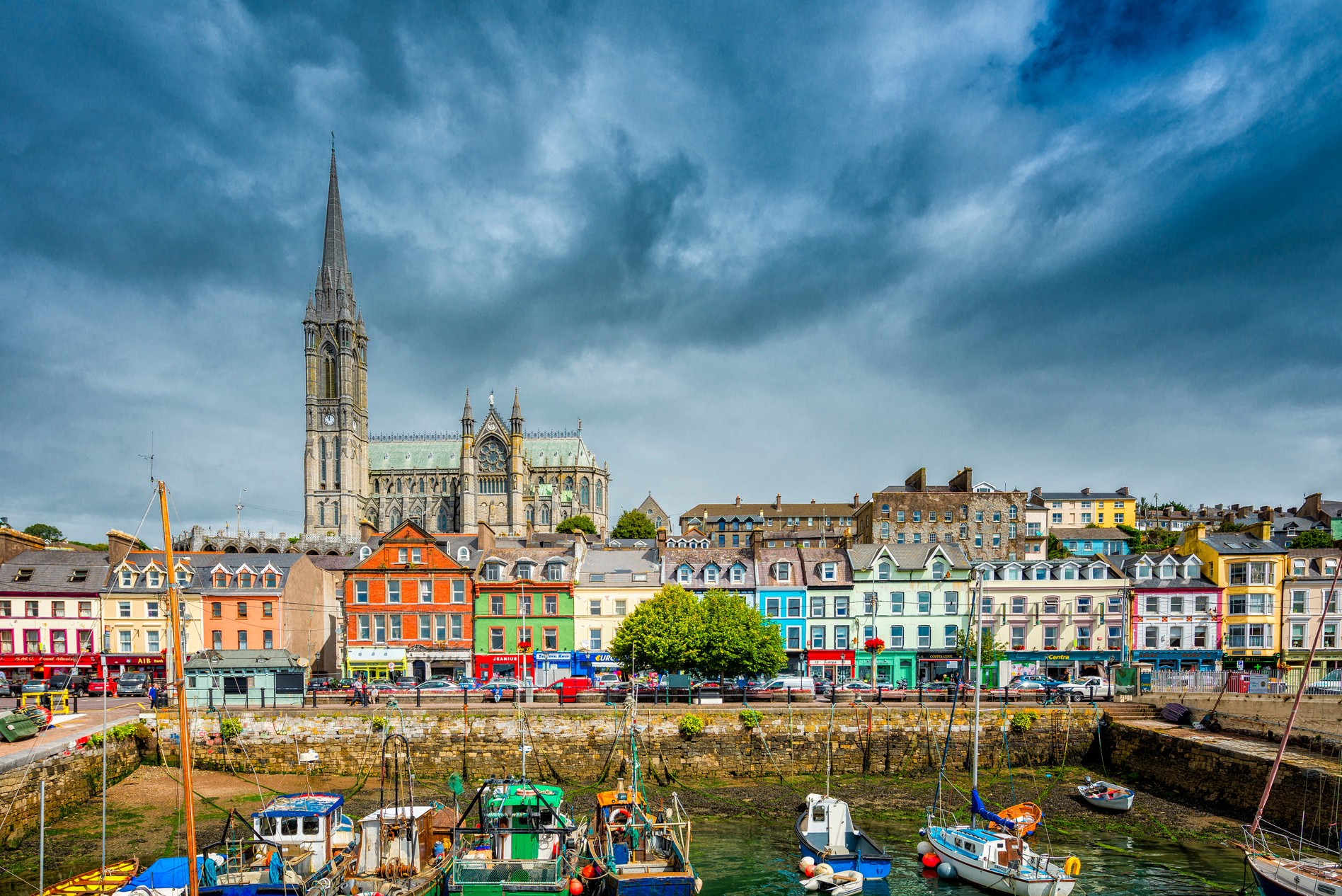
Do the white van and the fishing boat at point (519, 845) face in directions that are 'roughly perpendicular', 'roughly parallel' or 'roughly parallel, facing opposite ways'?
roughly perpendicular

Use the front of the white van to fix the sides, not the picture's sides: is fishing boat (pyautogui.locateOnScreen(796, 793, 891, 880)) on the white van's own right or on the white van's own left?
on the white van's own left

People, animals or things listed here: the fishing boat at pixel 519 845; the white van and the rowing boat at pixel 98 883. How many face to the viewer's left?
1

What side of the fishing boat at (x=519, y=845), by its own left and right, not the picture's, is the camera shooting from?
back

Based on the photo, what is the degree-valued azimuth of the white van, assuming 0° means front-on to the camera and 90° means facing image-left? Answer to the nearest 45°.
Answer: approximately 90°

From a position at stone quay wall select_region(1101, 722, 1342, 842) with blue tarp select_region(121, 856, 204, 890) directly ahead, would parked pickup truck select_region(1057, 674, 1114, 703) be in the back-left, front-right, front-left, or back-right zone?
back-right
